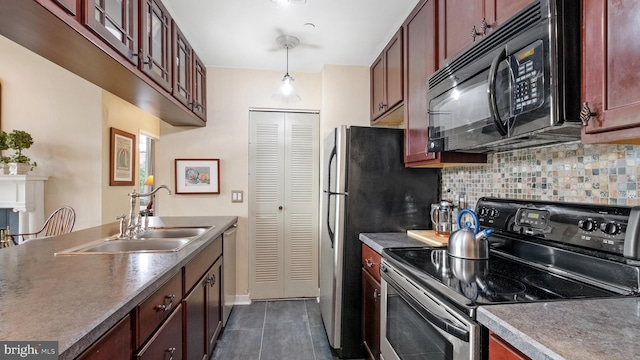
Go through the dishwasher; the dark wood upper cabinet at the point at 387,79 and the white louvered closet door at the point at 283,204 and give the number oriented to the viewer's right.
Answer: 1

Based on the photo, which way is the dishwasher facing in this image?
to the viewer's right

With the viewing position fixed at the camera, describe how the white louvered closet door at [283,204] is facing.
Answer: facing the viewer

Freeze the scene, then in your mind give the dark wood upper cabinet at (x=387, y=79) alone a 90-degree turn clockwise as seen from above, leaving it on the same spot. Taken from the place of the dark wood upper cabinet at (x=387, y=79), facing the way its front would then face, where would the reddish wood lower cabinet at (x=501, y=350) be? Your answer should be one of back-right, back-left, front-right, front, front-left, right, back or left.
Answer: back

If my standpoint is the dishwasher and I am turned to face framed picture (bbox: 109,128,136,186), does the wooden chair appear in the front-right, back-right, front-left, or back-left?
front-left

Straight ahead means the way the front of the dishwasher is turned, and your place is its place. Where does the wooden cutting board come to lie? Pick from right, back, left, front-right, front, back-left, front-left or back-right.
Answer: front-right

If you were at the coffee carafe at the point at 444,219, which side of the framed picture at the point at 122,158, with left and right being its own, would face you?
front

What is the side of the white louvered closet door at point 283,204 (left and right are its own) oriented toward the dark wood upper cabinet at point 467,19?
front

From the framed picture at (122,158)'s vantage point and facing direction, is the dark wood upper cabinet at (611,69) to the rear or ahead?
ahead

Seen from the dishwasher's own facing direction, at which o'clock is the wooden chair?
The wooden chair is roughly at 7 o'clock from the dishwasher.

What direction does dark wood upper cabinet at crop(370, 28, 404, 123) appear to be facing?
to the viewer's left

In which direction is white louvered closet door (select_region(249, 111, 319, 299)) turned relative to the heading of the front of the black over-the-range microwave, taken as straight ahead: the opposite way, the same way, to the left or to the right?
to the left

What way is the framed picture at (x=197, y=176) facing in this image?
toward the camera
